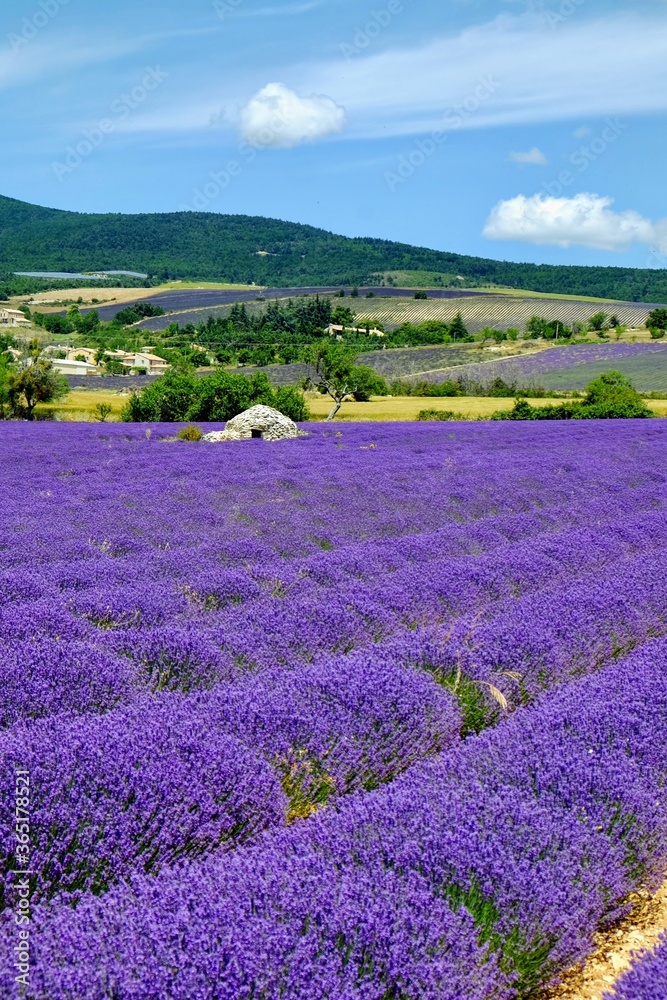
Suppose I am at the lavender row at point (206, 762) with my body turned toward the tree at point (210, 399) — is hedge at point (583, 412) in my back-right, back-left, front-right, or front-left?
front-right

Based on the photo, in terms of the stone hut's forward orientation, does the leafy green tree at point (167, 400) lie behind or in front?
behind

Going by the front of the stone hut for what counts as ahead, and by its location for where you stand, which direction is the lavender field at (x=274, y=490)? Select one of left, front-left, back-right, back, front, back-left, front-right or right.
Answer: front

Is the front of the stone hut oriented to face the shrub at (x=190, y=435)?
no

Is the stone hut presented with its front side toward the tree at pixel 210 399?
no

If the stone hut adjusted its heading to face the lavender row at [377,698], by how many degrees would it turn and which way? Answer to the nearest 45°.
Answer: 0° — it already faces it

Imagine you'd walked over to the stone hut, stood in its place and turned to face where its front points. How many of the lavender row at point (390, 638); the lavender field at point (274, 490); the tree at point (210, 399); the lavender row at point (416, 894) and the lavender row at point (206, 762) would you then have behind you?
1

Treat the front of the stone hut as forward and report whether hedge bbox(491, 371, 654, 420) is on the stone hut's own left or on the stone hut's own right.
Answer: on the stone hut's own left

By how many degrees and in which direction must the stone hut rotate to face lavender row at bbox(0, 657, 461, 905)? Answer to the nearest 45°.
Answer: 0° — it already faces it

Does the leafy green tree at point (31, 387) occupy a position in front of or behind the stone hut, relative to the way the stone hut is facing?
behind

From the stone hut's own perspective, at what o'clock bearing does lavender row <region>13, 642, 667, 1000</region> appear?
The lavender row is roughly at 12 o'clock from the stone hut.

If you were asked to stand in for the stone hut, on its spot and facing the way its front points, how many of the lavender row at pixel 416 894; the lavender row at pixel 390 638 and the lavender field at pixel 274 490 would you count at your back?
0

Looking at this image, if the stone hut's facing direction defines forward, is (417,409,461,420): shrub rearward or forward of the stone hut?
rearward

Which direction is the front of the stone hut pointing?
toward the camera

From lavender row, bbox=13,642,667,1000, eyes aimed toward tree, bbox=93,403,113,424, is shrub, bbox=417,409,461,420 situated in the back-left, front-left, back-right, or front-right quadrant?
front-right
